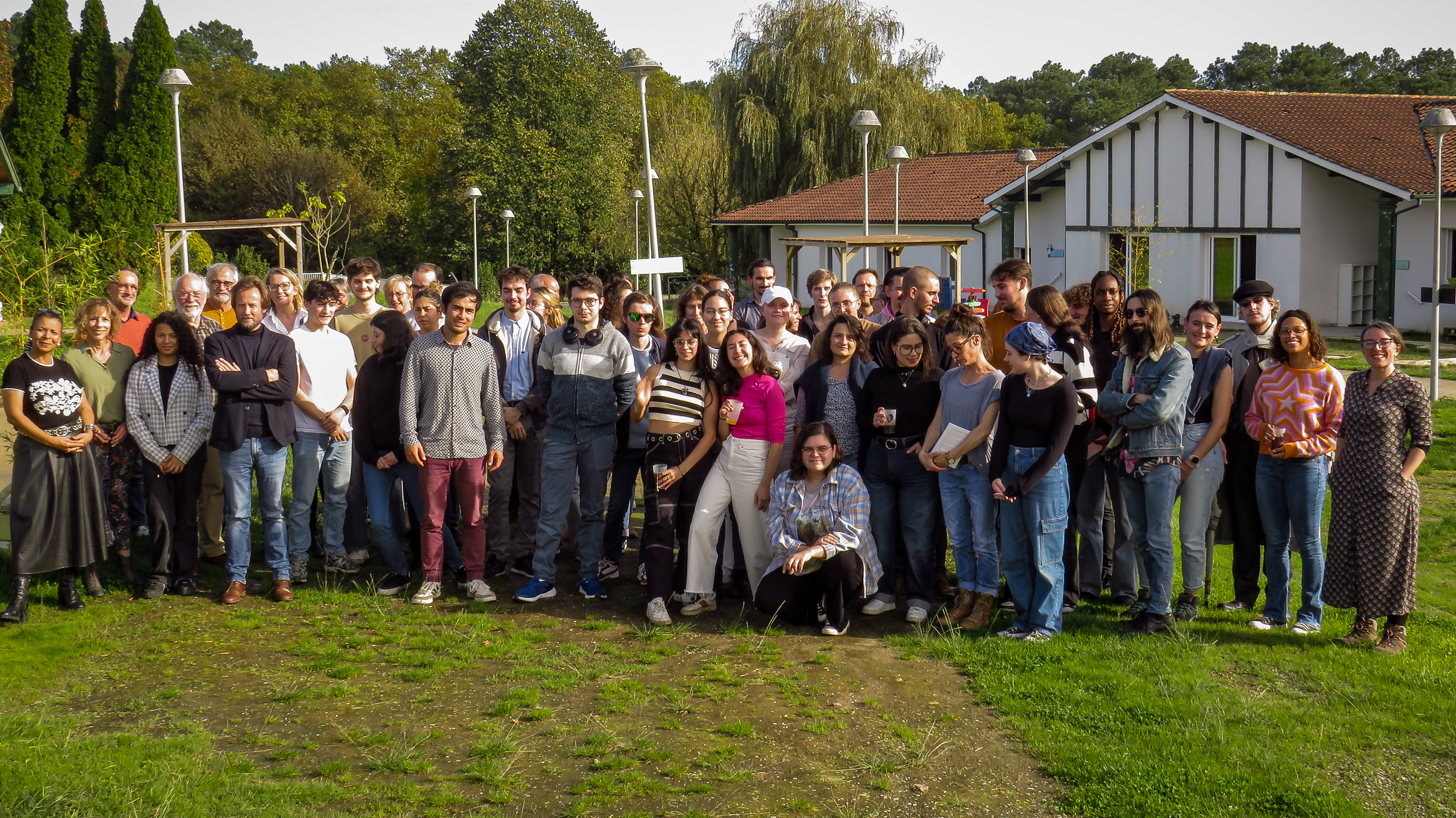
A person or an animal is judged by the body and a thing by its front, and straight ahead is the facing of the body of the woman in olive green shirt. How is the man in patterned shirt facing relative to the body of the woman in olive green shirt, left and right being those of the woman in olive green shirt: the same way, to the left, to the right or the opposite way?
the same way

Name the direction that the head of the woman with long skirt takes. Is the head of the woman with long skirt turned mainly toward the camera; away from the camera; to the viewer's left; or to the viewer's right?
toward the camera

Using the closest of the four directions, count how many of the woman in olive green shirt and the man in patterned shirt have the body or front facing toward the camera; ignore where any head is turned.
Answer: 2

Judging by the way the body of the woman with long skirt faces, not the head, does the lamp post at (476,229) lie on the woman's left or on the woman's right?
on the woman's left

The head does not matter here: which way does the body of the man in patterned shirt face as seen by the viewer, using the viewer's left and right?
facing the viewer

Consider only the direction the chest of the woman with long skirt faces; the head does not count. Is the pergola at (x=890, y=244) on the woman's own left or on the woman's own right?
on the woman's own left

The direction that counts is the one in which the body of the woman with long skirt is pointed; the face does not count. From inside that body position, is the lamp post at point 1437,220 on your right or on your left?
on your left

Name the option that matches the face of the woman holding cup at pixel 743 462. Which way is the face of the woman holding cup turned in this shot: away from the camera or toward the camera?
toward the camera

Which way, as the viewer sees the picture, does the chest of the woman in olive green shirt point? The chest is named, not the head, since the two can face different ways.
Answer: toward the camera

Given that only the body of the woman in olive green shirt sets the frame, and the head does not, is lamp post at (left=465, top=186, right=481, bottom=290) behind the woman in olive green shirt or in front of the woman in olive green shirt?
behind

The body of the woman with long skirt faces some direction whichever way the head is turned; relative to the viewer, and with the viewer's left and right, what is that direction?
facing the viewer and to the right of the viewer

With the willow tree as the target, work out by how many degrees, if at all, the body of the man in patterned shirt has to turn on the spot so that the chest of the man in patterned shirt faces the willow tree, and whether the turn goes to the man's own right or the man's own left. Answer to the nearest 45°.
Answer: approximately 180°

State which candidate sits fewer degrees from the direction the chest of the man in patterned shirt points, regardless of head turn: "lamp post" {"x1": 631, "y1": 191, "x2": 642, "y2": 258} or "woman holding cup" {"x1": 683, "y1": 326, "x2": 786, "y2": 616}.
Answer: the woman holding cup

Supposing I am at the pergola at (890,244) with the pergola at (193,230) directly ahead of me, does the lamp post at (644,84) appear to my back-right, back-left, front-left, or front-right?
front-left

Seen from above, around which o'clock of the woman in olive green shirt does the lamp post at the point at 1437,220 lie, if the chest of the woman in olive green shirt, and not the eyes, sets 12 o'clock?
The lamp post is roughly at 9 o'clock from the woman in olive green shirt.

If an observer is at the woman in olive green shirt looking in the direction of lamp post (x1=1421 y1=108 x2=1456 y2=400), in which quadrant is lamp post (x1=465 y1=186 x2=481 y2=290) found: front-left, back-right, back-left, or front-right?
front-left

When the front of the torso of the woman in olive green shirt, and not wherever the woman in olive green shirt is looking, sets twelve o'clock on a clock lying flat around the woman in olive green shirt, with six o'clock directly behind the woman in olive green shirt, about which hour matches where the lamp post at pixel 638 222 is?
The lamp post is roughly at 7 o'clock from the woman in olive green shirt.

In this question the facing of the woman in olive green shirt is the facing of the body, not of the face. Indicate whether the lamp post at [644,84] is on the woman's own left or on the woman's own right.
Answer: on the woman's own left
